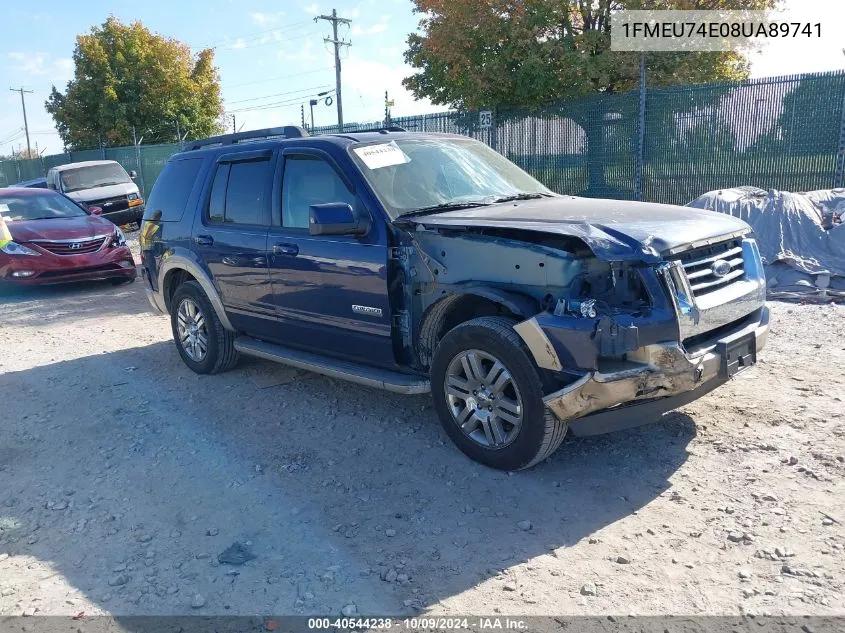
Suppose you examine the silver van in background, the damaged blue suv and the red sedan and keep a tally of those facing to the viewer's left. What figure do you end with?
0

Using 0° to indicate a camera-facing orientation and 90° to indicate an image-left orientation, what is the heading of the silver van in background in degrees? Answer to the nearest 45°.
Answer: approximately 315°

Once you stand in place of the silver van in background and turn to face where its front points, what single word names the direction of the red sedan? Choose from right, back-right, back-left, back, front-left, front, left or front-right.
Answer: front-right

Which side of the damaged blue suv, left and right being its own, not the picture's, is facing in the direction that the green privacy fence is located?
left

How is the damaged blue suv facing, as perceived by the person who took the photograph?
facing the viewer and to the right of the viewer

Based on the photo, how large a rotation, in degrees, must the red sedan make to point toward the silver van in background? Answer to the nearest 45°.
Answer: approximately 135° to its left

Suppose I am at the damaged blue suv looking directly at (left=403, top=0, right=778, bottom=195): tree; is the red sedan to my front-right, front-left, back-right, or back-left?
front-left

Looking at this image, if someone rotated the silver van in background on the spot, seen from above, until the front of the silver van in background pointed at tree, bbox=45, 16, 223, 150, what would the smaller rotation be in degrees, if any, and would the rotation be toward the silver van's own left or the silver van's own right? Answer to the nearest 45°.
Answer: approximately 135° to the silver van's own left

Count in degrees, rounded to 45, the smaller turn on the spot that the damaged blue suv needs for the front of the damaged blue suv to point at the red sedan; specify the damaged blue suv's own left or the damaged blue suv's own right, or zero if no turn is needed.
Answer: approximately 180°

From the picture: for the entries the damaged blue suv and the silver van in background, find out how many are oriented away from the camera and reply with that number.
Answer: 0

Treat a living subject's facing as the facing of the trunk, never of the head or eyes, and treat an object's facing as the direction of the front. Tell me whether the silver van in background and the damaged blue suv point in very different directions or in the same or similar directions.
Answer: same or similar directions
